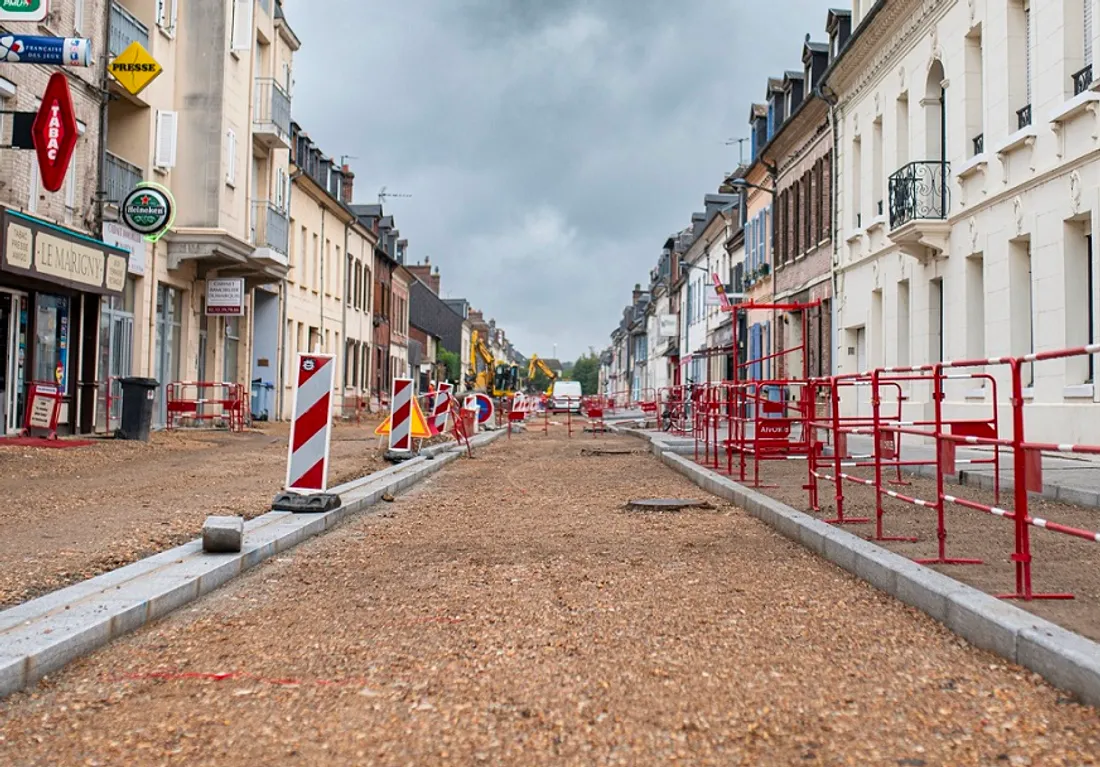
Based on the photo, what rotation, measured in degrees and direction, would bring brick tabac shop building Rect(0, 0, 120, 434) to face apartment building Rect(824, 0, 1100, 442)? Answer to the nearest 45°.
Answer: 0° — it already faces it

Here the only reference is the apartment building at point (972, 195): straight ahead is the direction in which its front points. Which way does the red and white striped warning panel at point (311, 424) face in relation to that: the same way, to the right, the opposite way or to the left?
to the left

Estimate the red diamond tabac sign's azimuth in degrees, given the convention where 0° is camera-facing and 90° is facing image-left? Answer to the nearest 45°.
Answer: approximately 0°

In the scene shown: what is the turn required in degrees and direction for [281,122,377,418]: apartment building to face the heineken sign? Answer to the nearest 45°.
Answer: approximately 90° to its right

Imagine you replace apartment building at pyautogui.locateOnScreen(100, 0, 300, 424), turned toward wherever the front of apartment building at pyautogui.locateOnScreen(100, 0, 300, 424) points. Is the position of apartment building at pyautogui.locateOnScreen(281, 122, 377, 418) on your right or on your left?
on your left

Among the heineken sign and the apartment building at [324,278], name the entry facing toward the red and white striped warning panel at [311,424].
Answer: the heineken sign

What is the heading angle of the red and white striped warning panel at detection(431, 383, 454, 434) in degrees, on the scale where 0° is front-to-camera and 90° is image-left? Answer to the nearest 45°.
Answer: approximately 0°

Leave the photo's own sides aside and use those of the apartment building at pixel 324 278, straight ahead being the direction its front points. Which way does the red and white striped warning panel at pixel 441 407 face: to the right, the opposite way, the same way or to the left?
to the right

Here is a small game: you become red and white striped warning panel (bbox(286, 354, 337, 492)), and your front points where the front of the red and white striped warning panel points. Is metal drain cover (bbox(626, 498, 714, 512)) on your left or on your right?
on your left

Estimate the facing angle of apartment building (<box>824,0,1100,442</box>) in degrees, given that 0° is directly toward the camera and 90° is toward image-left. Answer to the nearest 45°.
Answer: approximately 45°
